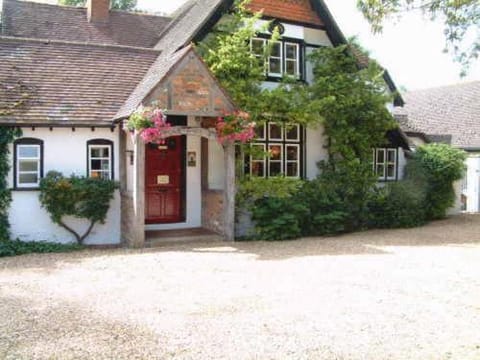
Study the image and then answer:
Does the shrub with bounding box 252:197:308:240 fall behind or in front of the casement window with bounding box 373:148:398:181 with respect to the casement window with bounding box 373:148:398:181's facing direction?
in front

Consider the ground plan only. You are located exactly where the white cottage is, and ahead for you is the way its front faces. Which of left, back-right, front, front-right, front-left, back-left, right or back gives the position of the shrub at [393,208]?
left

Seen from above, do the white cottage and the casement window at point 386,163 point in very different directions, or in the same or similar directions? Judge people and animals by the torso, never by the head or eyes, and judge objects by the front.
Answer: same or similar directions

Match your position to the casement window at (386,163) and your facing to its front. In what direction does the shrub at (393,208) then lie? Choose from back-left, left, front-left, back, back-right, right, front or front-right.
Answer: front

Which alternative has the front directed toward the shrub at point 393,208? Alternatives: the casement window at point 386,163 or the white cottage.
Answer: the casement window

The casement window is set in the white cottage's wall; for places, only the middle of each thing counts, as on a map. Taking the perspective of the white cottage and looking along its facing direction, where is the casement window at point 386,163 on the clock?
The casement window is roughly at 8 o'clock from the white cottage.

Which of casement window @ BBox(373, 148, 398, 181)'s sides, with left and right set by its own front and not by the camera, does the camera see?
front

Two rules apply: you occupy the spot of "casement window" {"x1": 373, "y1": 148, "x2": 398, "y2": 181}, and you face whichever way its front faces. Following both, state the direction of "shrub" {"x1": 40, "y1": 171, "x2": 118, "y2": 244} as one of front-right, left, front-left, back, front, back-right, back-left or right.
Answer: front-right

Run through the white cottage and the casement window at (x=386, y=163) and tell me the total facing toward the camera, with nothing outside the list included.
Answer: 2

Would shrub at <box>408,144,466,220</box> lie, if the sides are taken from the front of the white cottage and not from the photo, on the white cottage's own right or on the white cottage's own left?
on the white cottage's own left

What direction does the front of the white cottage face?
toward the camera

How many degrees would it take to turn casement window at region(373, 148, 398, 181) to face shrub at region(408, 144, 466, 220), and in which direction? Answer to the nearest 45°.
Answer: approximately 90° to its left
